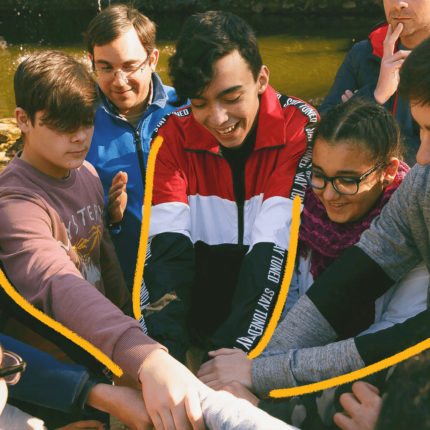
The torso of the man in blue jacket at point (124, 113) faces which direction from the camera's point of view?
toward the camera

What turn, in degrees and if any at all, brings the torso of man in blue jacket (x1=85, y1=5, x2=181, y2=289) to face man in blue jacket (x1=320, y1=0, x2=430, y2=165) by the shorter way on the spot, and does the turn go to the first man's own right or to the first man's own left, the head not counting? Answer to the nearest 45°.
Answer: approximately 90° to the first man's own left

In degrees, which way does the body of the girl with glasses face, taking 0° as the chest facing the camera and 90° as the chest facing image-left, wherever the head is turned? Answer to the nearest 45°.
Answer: approximately 45°

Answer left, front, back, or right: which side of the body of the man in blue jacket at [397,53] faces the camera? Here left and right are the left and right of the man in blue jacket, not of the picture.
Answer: front

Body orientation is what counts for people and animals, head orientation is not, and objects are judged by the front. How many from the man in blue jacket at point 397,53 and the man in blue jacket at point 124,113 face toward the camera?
2

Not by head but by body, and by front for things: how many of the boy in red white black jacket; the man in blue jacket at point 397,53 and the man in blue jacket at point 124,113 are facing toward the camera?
3

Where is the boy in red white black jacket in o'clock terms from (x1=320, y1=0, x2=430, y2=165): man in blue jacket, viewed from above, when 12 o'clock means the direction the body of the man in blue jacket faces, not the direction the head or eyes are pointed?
The boy in red white black jacket is roughly at 1 o'clock from the man in blue jacket.

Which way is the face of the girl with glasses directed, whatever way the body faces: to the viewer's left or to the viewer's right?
to the viewer's left

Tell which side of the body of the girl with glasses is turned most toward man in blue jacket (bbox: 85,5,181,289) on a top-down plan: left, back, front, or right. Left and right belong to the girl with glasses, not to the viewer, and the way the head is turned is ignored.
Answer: right

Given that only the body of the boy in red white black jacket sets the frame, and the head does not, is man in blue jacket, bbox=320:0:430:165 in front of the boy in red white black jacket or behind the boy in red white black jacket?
behind

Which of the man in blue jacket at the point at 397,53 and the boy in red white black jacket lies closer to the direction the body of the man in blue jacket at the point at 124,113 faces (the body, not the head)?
the boy in red white black jacket
